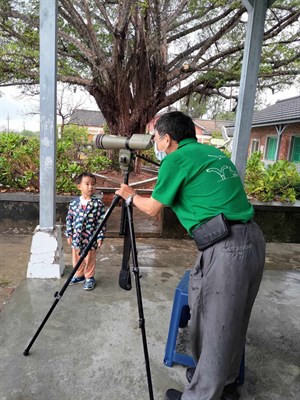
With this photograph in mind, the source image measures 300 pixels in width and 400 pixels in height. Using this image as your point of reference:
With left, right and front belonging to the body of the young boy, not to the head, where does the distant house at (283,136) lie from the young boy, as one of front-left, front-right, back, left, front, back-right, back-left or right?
back-left

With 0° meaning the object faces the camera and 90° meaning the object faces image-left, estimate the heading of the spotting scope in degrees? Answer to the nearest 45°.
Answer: approximately 90°

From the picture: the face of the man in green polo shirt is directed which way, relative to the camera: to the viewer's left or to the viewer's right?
to the viewer's left

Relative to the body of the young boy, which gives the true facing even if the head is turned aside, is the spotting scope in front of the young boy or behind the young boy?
in front

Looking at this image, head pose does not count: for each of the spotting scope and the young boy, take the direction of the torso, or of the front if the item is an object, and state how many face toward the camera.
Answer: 1

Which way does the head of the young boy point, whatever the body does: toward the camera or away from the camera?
toward the camera

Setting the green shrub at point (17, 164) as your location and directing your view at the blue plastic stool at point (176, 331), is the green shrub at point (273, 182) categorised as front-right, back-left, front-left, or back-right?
front-left

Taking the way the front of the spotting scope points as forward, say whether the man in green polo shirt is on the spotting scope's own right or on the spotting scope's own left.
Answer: on the spotting scope's own left

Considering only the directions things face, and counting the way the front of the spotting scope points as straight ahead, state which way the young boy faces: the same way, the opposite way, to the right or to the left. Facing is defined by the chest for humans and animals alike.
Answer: to the left

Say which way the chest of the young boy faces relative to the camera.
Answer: toward the camera

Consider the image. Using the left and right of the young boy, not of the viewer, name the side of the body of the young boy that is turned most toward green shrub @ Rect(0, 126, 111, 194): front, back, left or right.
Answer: back

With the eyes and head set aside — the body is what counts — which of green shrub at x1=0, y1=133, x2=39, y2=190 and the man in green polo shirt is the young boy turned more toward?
the man in green polo shirt

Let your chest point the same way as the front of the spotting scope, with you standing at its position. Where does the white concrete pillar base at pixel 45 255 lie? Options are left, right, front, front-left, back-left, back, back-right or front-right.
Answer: front-right

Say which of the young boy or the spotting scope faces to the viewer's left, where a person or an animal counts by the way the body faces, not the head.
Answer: the spotting scope

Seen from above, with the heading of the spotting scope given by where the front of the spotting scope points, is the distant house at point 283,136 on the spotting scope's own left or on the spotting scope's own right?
on the spotting scope's own right
